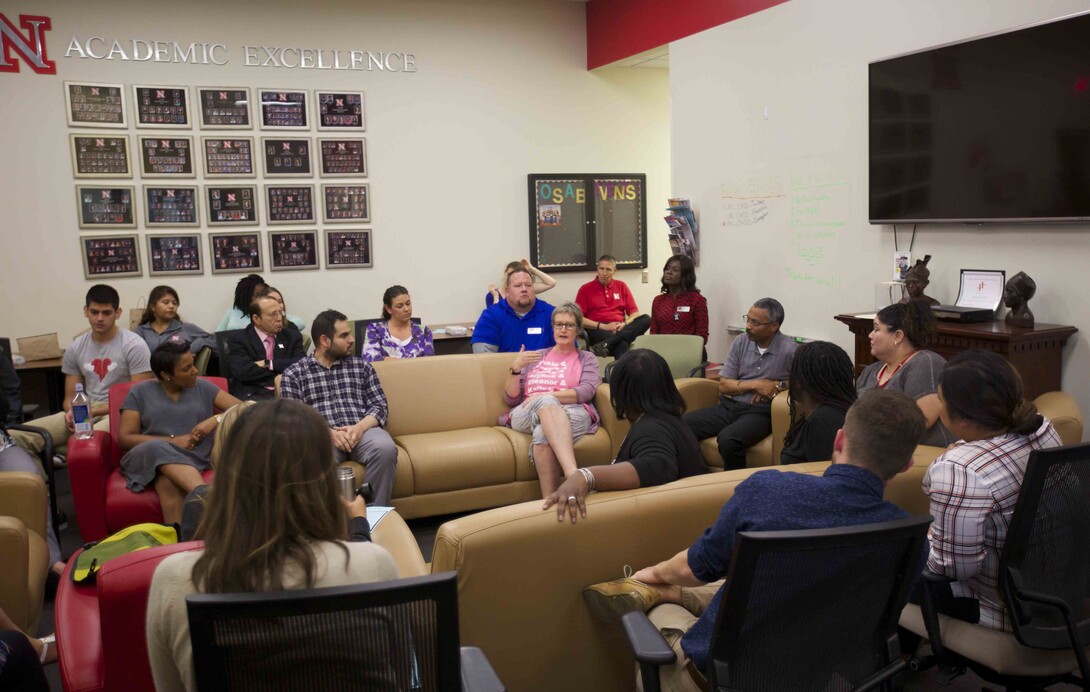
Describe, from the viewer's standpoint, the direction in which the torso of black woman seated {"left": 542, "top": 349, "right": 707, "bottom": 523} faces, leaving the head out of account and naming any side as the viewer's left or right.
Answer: facing away from the viewer and to the left of the viewer

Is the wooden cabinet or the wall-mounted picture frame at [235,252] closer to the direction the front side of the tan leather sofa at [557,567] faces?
the wall-mounted picture frame

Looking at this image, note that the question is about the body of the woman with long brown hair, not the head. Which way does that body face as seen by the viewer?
away from the camera

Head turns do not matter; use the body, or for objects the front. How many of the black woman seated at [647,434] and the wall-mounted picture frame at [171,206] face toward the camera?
1

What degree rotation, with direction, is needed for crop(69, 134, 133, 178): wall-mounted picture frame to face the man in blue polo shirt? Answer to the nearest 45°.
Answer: approximately 45° to its left

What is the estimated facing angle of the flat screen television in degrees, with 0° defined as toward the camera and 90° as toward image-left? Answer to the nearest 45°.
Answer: approximately 45°

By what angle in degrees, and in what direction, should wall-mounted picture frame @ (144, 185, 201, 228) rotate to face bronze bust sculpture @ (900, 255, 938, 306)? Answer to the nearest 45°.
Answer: approximately 45° to its left

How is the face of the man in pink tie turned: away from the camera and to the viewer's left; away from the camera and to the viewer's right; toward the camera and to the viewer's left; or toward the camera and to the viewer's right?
toward the camera and to the viewer's right

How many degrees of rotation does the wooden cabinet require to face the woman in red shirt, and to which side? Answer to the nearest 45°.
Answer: approximately 90° to its right

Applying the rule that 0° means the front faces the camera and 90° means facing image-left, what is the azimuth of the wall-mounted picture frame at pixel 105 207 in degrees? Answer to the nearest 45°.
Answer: approximately 315°

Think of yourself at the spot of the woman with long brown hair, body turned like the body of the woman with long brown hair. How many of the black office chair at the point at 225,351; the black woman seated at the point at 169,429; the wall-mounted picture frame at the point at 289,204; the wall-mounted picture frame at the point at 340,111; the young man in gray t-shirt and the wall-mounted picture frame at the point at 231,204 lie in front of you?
6

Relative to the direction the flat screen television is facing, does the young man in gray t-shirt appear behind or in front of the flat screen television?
in front

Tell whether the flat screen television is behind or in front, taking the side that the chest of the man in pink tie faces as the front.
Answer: in front

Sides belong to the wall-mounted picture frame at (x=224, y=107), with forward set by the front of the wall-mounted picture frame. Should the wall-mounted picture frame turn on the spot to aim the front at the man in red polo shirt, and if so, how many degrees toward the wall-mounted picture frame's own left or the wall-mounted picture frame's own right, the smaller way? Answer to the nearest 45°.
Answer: approximately 90° to the wall-mounted picture frame's own left

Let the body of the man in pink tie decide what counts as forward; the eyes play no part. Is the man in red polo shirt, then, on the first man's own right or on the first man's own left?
on the first man's own left
